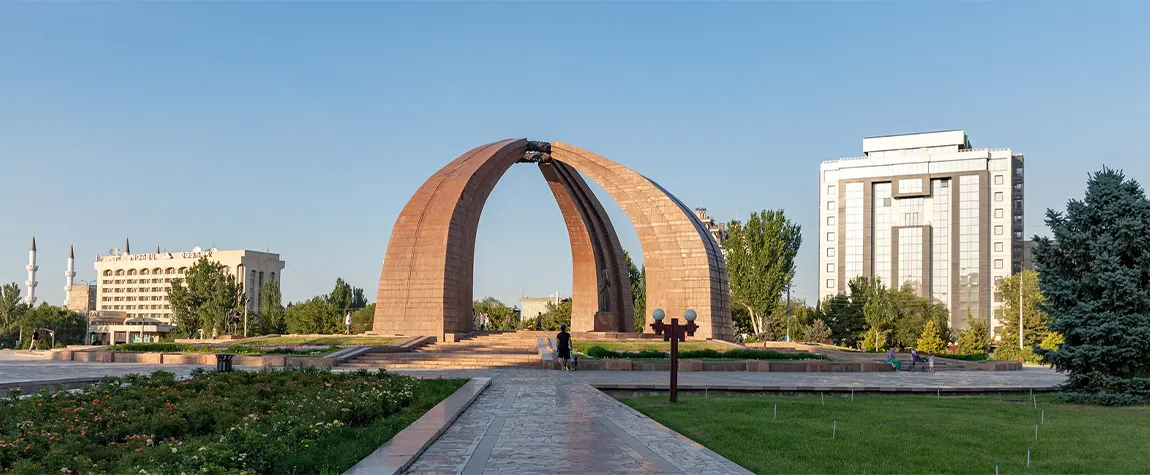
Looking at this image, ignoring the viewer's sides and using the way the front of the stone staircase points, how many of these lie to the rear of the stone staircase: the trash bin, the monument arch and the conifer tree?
1

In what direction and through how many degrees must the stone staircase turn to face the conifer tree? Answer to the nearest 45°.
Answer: approximately 45° to its left

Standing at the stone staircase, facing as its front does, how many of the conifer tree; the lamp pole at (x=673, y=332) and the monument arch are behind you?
1

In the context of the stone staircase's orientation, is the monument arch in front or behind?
behind

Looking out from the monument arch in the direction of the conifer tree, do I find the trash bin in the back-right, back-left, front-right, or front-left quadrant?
front-right

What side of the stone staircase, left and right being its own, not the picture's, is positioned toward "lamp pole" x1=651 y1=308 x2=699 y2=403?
front

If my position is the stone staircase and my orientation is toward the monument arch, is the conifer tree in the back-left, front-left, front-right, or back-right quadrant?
back-right

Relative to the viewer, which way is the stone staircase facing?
toward the camera

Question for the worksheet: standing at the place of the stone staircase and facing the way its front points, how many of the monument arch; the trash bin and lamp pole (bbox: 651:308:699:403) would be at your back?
1

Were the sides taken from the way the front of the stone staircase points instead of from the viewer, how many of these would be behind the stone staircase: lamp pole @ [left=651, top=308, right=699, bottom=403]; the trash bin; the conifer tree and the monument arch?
1

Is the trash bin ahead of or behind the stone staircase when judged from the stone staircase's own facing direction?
ahead
